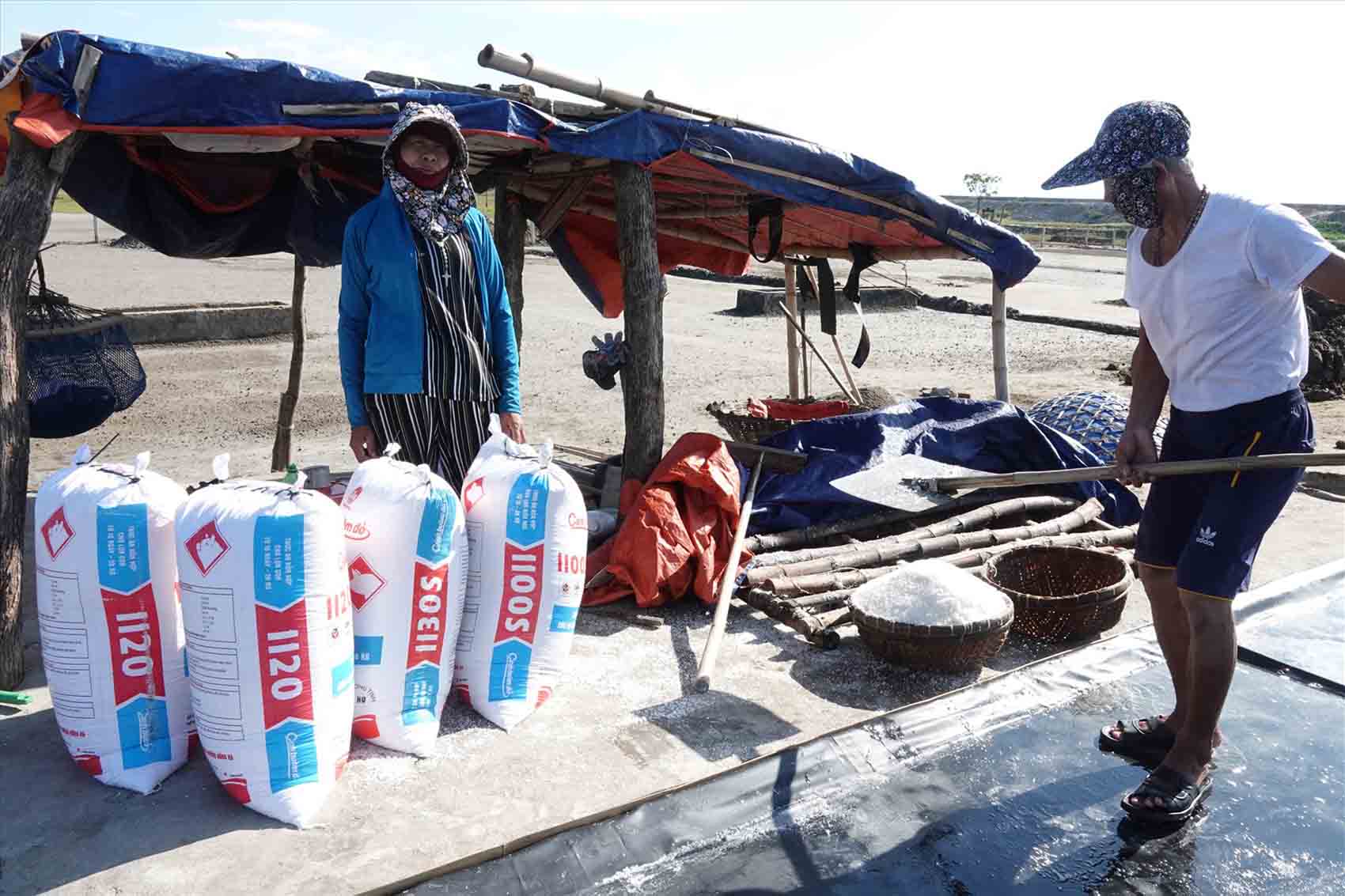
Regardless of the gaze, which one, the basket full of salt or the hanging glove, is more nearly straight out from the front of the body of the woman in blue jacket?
the basket full of salt

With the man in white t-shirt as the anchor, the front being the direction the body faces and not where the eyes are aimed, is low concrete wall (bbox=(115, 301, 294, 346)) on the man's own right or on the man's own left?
on the man's own right

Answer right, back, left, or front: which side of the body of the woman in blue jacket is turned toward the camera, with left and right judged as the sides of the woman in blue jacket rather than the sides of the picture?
front

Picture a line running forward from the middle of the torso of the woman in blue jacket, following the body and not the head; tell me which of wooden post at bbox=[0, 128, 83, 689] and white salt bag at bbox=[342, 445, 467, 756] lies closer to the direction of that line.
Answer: the white salt bag

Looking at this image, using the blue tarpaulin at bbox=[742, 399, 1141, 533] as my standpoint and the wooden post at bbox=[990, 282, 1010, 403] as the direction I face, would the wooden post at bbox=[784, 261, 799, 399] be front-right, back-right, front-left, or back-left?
front-left

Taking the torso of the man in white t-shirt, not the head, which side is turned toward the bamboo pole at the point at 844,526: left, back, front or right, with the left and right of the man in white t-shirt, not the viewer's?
right

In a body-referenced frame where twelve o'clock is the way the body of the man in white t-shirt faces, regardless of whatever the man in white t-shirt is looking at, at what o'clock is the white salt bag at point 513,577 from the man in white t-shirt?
The white salt bag is roughly at 1 o'clock from the man in white t-shirt.

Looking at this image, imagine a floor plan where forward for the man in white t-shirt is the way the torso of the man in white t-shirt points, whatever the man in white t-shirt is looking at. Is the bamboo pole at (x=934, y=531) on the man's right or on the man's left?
on the man's right

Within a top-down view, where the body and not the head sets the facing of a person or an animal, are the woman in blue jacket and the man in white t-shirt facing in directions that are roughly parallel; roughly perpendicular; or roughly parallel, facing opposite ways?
roughly perpendicular

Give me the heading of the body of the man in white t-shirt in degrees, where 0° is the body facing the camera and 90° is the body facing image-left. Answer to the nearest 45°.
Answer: approximately 45°

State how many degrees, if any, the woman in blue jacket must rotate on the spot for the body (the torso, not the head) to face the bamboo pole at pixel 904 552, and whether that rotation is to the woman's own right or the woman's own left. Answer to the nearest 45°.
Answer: approximately 90° to the woman's own left
